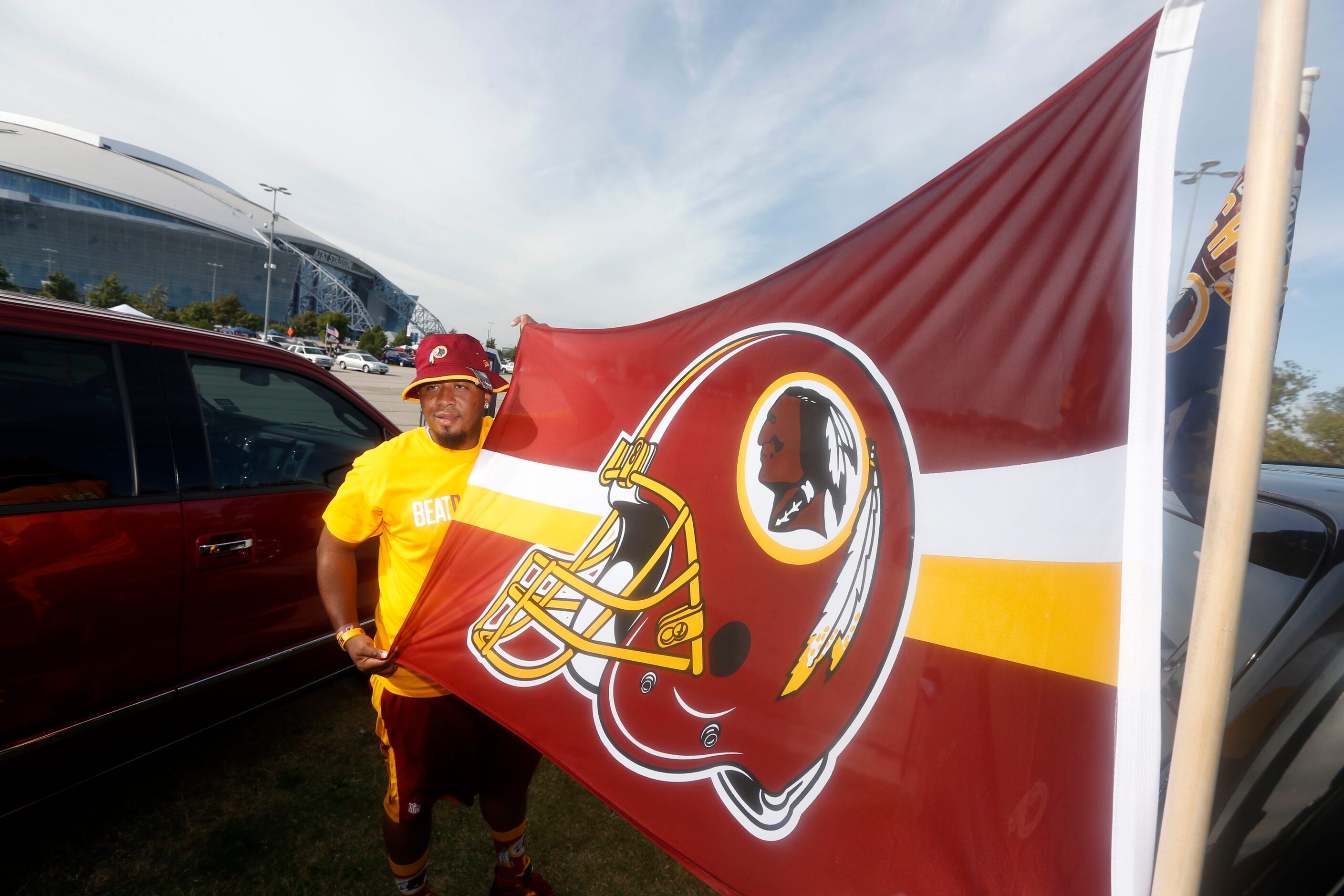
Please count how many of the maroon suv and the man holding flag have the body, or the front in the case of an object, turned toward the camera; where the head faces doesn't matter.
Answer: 1

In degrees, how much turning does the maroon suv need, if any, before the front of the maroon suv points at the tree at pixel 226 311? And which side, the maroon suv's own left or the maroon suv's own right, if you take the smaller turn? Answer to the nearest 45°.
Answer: approximately 45° to the maroon suv's own left

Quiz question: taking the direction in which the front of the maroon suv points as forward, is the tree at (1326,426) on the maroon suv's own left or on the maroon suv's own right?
on the maroon suv's own right

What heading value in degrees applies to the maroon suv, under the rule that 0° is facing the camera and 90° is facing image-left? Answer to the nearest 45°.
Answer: approximately 225°

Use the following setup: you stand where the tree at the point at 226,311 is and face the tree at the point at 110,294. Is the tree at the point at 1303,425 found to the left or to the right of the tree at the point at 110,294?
left

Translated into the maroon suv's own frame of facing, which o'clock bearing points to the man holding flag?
The man holding flag is roughly at 3 o'clock from the maroon suv.
